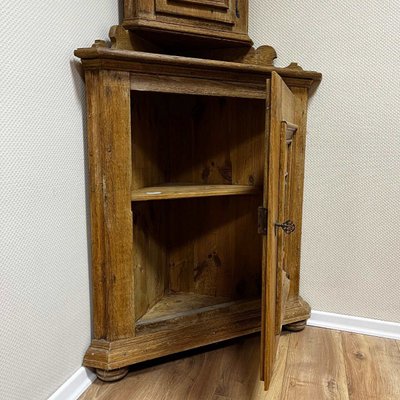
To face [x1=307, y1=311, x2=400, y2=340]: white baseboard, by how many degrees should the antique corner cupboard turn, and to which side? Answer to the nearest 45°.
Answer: approximately 45° to its left

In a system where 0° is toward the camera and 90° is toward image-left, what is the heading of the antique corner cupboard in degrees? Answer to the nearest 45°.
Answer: approximately 315°

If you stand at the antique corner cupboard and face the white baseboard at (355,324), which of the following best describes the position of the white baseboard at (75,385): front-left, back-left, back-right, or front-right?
back-right
